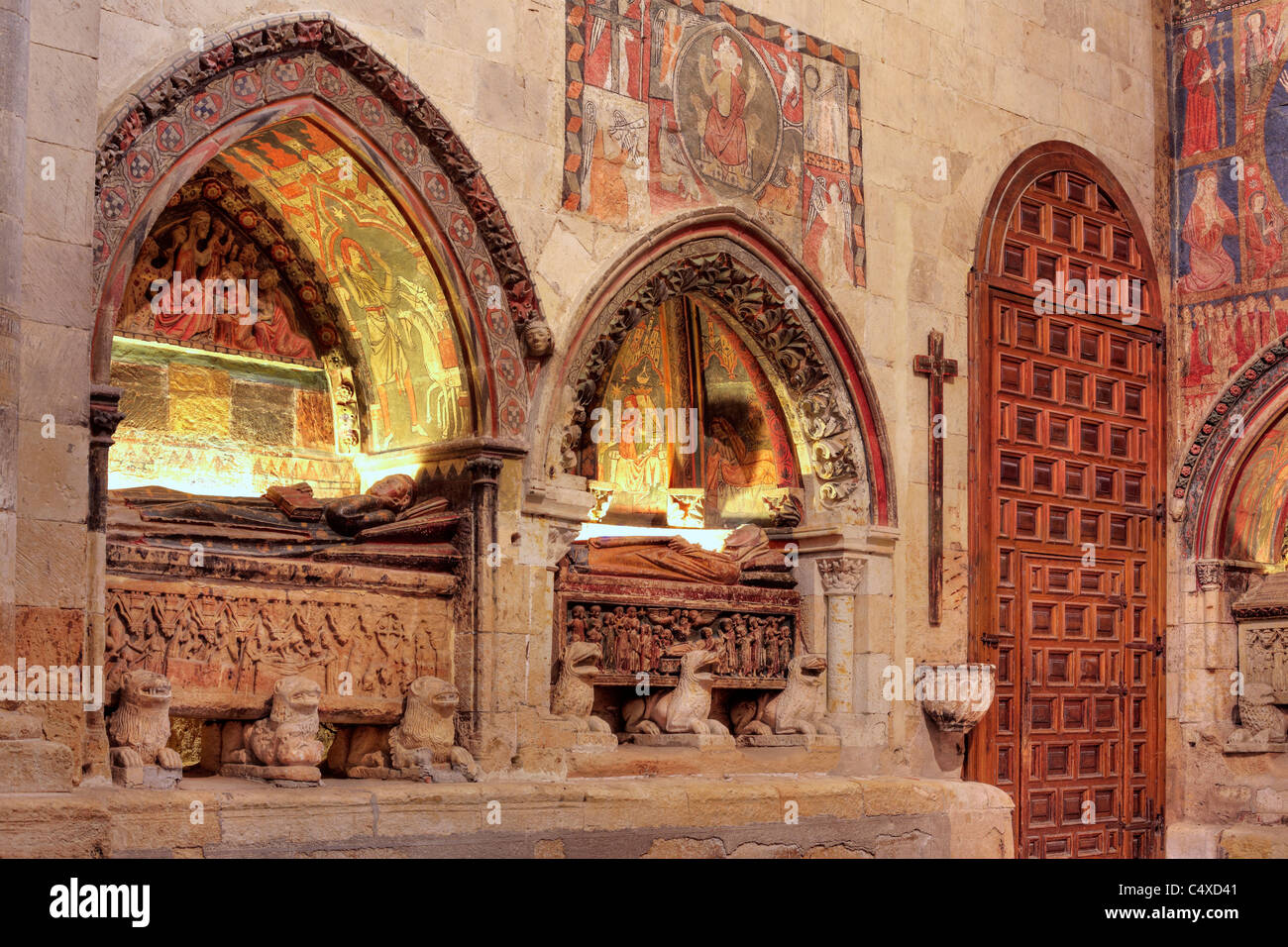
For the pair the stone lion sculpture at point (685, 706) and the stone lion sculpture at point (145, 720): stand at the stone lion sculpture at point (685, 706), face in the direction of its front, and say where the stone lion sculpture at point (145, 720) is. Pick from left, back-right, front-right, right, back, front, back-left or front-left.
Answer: right

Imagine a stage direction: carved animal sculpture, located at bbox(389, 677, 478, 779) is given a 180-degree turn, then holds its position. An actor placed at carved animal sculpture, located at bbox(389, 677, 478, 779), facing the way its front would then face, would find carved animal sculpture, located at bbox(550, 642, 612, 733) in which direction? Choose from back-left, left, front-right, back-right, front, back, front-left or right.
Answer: right

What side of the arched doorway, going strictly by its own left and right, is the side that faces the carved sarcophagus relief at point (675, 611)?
right

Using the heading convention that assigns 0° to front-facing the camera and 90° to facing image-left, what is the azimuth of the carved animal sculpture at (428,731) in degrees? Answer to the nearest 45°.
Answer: approximately 315°

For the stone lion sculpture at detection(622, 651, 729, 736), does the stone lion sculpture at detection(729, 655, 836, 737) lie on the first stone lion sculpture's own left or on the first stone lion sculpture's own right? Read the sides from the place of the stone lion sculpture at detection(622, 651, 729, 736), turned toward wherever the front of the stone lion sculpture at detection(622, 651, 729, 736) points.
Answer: on the first stone lion sculpture's own left

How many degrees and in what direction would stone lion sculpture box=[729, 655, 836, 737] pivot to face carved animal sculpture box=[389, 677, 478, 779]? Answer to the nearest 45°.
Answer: approximately 90° to its right

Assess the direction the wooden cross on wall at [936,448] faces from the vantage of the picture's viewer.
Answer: facing the viewer and to the right of the viewer

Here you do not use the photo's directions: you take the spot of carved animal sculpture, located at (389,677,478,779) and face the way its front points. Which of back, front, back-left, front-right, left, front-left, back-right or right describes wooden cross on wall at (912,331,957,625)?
left

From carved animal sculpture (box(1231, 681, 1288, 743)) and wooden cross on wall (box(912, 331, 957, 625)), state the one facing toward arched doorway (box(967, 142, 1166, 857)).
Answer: the carved animal sculpture

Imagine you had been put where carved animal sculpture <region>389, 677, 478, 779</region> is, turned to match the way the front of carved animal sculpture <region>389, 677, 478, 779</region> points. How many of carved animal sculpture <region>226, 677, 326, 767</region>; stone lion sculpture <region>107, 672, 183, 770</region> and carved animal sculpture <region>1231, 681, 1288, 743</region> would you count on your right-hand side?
2

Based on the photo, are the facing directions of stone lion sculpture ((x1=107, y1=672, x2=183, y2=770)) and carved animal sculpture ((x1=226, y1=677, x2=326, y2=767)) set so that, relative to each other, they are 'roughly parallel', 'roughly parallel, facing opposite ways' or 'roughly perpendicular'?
roughly parallel

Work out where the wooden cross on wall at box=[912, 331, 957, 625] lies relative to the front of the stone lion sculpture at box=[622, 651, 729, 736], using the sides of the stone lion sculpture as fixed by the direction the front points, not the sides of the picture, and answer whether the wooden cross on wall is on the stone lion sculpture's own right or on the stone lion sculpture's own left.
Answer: on the stone lion sculpture's own left
